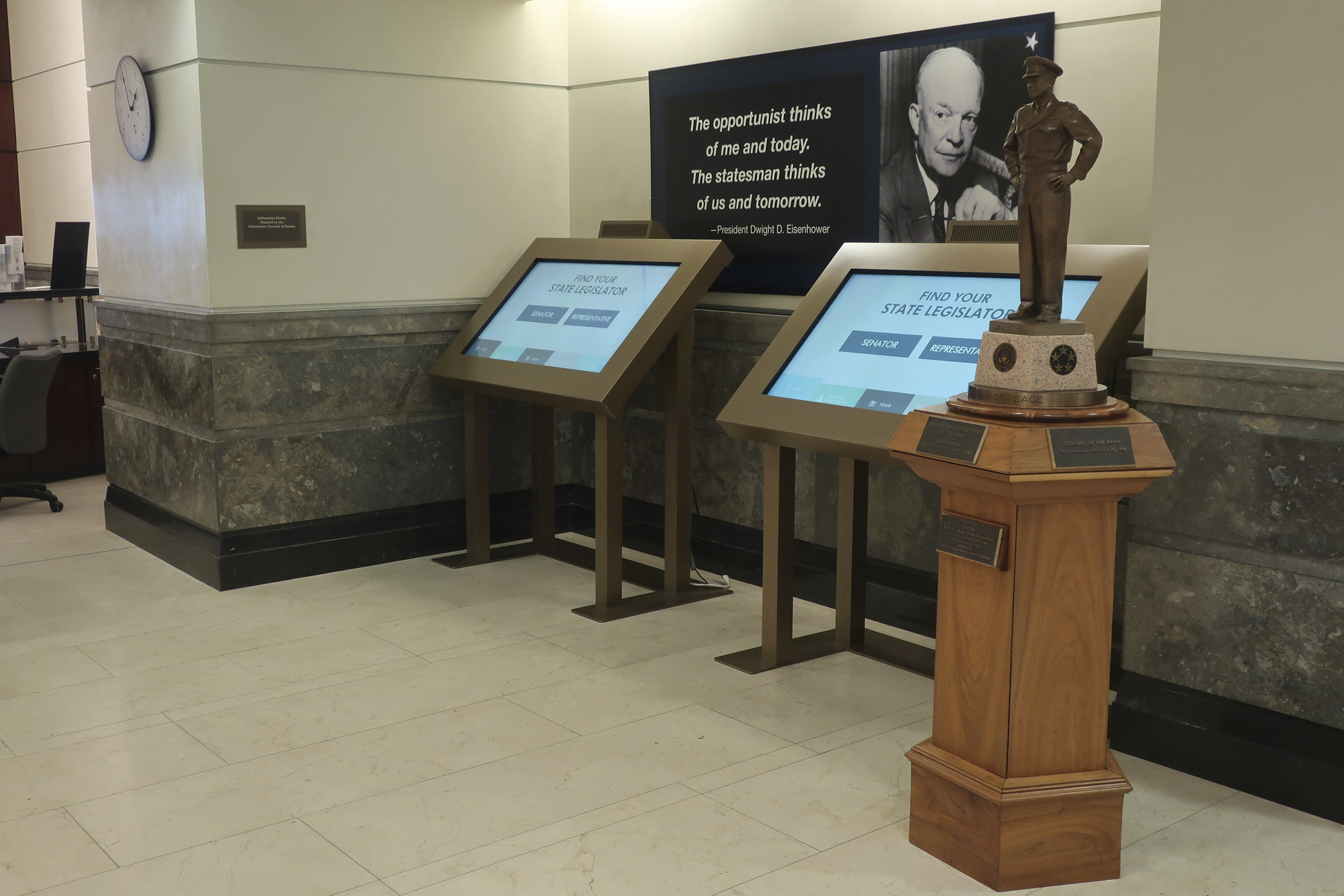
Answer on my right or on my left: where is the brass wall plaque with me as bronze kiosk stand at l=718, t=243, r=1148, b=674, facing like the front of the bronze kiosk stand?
on my right

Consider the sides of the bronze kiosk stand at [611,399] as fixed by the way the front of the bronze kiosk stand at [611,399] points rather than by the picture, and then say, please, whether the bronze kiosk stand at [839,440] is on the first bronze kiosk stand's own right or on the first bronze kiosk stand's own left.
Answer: on the first bronze kiosk stand's own left

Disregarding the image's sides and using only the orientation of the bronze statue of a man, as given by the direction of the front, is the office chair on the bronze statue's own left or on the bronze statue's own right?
on the bronze statue's own right

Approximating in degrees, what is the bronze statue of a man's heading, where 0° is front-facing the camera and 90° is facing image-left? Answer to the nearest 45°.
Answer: approximately 45°

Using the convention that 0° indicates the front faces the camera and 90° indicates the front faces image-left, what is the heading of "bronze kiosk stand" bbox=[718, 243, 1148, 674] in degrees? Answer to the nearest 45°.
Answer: approximately 45°
